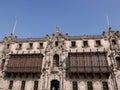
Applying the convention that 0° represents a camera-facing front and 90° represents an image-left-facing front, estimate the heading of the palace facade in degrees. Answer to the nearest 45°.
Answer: approximately 0°
